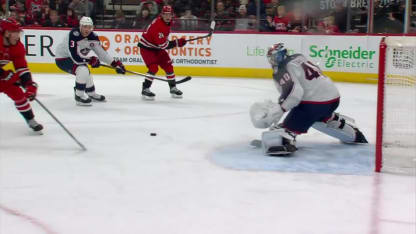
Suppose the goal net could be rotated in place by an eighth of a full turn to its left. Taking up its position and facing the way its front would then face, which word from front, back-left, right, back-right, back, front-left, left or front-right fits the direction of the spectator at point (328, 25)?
back-right

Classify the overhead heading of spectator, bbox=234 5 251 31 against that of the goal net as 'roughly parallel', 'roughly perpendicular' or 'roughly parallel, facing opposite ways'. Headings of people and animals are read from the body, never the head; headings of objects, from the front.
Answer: roughly perpendicular

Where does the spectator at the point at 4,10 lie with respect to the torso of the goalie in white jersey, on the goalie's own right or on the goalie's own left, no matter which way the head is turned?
on the goalie's own right

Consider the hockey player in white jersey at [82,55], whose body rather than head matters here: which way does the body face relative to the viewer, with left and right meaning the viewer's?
facing the viewer and to the right of the viewer

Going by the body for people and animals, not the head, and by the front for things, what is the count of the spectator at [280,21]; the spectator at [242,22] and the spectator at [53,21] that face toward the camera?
3

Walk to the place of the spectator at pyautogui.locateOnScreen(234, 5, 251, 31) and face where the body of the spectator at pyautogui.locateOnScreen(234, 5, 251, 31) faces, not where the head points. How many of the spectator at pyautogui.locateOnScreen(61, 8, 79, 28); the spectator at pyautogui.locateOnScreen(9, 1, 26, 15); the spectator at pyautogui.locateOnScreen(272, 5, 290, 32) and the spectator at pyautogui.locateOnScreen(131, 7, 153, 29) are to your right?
3

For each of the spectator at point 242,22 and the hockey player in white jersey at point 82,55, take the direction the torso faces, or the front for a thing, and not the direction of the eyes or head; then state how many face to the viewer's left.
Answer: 0

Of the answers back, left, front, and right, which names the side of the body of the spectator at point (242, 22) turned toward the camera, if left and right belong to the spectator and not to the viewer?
front

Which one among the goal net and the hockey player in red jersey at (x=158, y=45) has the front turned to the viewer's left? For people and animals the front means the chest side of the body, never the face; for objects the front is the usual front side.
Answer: the goal net

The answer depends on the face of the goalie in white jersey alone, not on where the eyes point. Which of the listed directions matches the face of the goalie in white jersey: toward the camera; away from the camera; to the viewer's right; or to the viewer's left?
to the viewer's left

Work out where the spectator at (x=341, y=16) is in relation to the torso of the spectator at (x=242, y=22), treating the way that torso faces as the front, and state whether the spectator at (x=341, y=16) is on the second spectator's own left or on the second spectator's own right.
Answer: on the second spectator's own left

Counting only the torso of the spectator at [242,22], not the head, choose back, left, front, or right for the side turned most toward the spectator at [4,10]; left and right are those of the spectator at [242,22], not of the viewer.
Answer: right

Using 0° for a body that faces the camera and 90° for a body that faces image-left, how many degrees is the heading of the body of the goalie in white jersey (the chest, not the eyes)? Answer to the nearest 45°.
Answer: approximately 90°

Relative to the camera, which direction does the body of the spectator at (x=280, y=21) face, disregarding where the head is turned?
toward the camera

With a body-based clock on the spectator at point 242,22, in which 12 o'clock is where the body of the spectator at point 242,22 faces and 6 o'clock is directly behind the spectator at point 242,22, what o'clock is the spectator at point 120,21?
the spectator at point 120,21 is roughly at 3 o'clock from the spectator at point 242,22.

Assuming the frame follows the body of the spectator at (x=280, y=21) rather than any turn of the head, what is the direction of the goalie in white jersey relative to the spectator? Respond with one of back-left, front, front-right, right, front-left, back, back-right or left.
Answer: front
